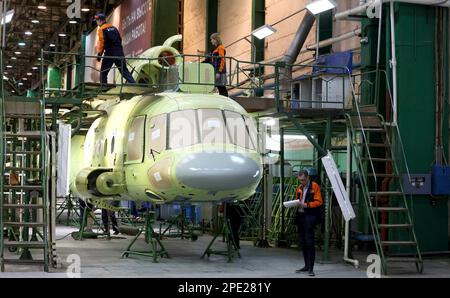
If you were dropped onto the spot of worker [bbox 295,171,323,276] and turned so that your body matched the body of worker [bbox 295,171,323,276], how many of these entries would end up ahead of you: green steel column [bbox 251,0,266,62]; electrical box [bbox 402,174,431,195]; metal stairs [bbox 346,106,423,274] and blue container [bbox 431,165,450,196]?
0

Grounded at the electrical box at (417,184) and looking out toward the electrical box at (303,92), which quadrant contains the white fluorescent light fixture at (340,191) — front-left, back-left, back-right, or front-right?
front-left

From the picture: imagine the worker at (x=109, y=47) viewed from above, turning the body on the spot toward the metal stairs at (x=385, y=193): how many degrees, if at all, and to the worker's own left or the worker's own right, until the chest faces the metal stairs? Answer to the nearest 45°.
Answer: approximately 135° to the worker's own right

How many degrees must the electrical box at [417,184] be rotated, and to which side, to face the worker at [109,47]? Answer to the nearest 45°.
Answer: approximately 90° to its right

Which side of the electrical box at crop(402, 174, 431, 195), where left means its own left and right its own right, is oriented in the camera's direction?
front

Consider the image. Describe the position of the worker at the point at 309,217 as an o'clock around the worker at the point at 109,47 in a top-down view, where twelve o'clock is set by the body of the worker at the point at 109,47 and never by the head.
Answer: the worker at the point at 309,217 is roughly at 6 o'clock from the worker at the point at 109,47.

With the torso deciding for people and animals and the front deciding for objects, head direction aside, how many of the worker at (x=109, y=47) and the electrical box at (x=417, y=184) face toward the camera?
1

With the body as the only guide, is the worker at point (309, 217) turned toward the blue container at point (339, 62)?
no

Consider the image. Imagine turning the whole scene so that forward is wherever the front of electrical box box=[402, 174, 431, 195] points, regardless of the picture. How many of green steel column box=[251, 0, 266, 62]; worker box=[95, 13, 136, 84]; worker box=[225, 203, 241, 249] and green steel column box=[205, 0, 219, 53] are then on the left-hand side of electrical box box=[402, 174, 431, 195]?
0

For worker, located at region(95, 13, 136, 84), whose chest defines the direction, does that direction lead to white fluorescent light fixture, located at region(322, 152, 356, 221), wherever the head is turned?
no

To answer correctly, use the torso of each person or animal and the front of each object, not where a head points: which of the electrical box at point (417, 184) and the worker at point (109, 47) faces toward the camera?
the electrical box

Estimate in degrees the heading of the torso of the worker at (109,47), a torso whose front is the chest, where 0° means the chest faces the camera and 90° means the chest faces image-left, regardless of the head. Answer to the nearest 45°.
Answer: approximately 135°
